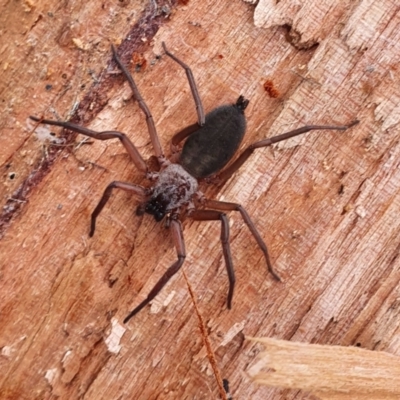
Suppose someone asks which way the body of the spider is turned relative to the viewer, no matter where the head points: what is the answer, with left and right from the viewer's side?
facing the viewer and to the left of the viewer
